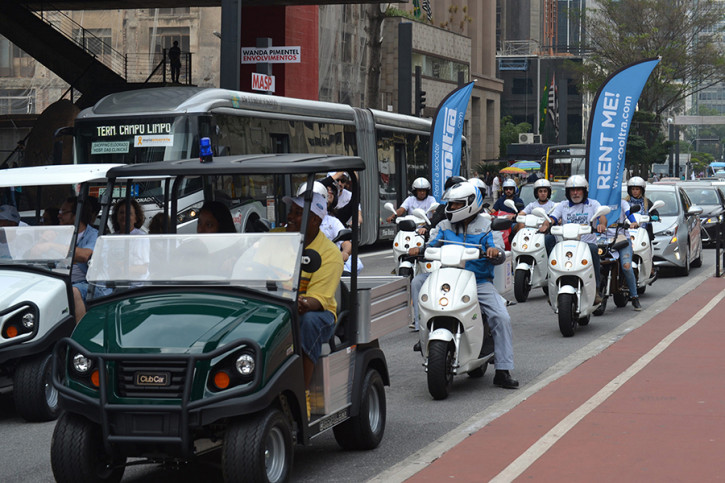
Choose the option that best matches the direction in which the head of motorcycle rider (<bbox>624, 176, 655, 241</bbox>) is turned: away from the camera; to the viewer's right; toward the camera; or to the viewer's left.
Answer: toward the camera

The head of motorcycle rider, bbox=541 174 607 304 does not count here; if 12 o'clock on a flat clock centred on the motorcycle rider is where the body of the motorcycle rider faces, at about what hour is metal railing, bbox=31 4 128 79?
The metal railing is roughly at 5 o'clock from the motorcycle rider.

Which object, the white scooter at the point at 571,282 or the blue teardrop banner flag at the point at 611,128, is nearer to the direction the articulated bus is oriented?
the white scooter

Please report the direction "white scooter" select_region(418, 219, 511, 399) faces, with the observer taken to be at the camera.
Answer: facing the viewer and to the left of the viewer

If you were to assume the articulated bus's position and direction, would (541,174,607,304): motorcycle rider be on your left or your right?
on your left

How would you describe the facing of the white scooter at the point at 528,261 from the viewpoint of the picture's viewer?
facing the viewer

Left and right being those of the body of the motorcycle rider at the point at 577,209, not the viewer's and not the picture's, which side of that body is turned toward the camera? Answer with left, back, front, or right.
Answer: front

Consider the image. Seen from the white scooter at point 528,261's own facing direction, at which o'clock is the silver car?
The silver car is roughly at 7 o'clock from the white scooter.

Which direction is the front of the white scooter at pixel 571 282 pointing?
toward the camera

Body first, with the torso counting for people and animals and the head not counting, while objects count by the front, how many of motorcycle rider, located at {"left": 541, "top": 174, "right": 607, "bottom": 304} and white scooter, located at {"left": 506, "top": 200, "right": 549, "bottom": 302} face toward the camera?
2

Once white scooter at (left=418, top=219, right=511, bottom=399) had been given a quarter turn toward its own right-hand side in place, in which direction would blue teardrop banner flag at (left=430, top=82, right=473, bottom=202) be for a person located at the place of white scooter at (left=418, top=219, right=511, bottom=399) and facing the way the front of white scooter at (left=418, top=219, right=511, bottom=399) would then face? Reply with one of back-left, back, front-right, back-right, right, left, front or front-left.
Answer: front-right
